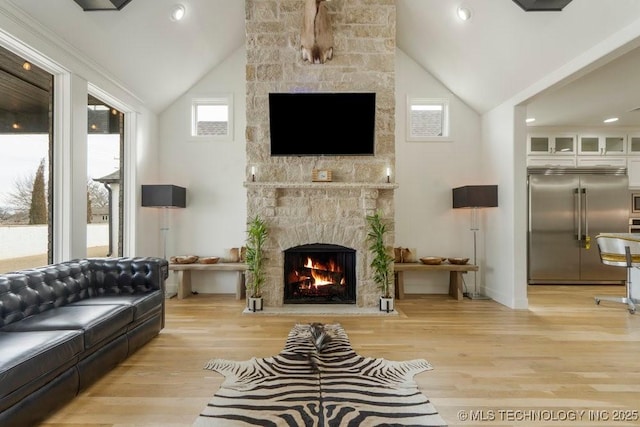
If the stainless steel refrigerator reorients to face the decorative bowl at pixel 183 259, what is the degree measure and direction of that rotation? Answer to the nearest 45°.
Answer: approximately 45° to its right

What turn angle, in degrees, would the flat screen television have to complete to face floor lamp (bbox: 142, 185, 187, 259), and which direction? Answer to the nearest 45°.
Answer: approximately 90° to its right

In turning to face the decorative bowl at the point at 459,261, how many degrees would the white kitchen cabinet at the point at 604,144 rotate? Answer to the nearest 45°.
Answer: approximately 45° to its right

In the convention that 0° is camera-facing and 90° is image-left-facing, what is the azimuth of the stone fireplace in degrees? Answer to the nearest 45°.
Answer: approximately 0°
